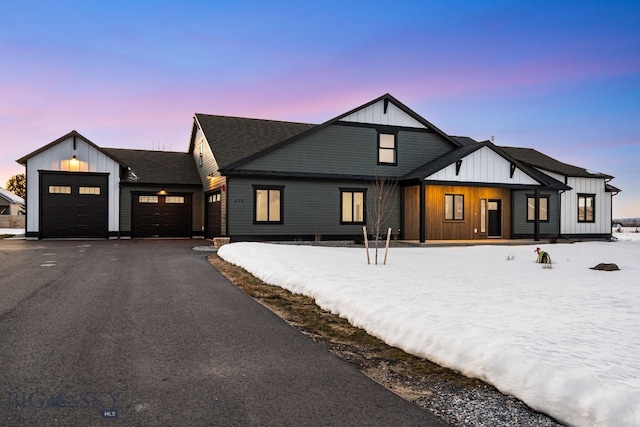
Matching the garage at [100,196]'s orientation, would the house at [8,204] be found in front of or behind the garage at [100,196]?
behind

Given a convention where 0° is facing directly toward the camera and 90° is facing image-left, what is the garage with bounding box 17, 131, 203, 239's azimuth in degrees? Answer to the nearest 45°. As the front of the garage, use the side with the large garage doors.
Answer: approximately 0°

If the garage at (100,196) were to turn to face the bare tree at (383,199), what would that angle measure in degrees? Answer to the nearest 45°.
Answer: approximately 45° to its left

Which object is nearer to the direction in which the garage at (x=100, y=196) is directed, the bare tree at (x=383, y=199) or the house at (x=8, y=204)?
the bare tree
